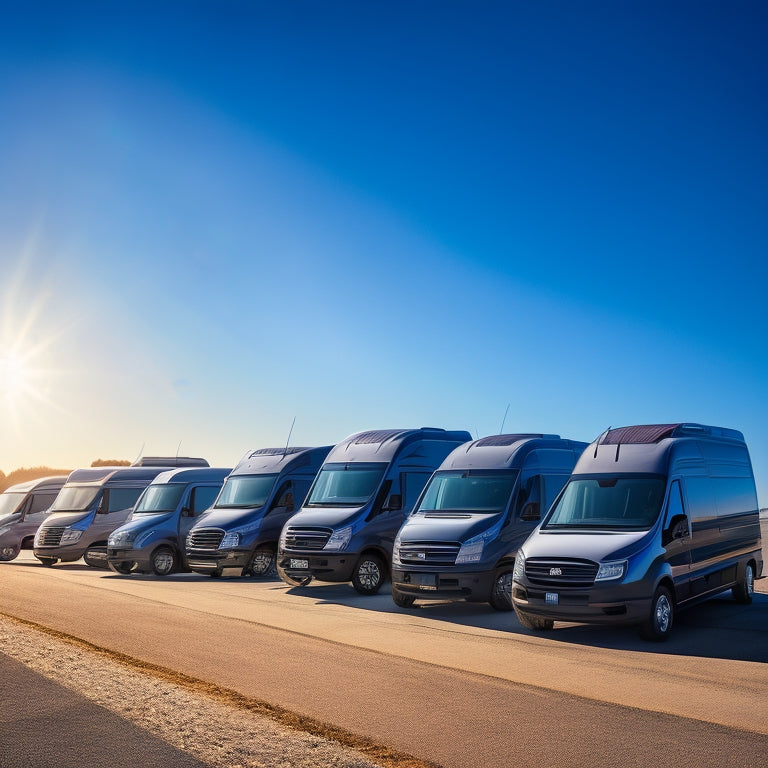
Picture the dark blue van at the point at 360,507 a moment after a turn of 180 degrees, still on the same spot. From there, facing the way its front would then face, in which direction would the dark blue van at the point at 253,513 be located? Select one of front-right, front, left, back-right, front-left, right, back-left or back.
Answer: left

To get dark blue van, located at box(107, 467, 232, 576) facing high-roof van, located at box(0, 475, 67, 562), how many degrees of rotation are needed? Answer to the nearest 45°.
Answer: approximately 90° to its right

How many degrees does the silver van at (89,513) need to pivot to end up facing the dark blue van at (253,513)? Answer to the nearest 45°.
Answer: approximately 90° to its left

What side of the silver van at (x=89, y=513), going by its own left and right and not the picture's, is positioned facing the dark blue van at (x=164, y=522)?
left

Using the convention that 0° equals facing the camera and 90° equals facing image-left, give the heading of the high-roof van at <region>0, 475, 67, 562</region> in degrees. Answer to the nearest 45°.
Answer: approximately 45°

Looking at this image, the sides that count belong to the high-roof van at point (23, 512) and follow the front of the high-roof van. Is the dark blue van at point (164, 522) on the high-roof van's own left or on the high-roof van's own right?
on the high-roof van's own left

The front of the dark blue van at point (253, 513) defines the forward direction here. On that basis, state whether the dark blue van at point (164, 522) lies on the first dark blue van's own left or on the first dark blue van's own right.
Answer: on the first dark blue van's own right

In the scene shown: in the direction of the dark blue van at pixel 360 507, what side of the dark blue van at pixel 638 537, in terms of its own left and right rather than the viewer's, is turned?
right

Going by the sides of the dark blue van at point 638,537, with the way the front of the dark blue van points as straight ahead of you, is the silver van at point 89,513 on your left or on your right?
on your right
